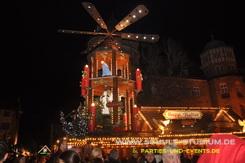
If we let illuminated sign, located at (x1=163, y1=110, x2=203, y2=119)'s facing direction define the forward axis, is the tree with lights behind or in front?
in front

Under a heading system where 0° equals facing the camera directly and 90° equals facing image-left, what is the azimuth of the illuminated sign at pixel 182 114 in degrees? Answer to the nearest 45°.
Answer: approximately 0°
